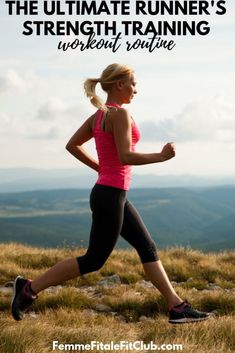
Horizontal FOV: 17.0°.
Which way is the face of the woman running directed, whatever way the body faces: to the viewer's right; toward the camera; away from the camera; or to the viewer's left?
to the viewer's right

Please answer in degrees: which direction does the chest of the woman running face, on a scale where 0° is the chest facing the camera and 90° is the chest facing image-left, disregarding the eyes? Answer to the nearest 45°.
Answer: approximately 270°
